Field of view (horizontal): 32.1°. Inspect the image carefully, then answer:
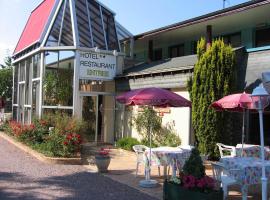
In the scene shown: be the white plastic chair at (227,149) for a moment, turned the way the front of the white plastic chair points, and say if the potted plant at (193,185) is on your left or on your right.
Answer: on your right

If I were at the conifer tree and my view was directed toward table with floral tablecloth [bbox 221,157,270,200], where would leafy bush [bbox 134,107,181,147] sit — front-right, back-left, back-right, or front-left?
back-right

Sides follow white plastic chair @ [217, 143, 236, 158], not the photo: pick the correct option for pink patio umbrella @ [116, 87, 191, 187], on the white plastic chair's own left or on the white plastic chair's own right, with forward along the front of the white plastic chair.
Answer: on the white plastic chair's own right

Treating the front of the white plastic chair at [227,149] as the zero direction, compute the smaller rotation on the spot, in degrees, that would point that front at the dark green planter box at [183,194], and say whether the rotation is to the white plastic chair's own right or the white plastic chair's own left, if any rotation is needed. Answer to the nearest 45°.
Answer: approximately 90° to the white plastic chair's own right
